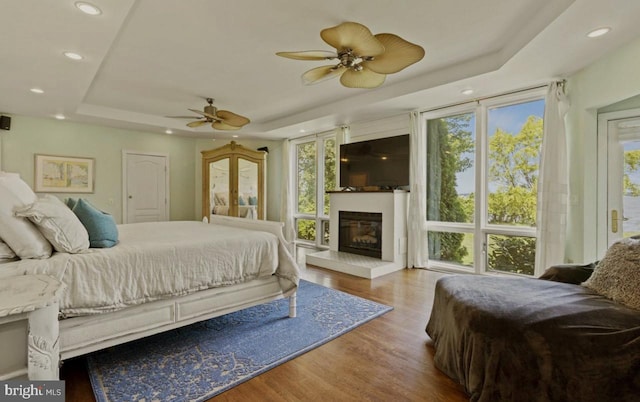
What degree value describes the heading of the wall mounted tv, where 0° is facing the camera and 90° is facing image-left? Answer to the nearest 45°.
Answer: approximately 45°

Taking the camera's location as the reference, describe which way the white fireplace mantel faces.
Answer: facing the viewer and to the left of the viewer

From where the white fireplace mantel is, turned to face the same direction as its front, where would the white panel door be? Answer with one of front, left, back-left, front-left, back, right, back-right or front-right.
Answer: front-right

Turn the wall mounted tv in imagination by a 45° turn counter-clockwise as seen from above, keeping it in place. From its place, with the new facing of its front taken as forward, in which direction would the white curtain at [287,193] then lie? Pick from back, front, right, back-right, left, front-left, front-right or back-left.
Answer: back-right

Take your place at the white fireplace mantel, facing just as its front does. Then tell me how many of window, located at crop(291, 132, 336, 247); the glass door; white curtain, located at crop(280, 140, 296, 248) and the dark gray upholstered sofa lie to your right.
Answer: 2

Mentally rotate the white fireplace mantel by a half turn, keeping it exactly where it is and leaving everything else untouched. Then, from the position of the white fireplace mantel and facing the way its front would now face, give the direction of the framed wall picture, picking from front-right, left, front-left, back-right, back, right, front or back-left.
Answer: back-left

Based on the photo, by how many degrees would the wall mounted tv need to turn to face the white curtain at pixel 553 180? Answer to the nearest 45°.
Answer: approximately 90° to its left

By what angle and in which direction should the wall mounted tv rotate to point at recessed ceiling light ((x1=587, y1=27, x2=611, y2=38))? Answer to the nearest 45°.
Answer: approximately 90° to its left

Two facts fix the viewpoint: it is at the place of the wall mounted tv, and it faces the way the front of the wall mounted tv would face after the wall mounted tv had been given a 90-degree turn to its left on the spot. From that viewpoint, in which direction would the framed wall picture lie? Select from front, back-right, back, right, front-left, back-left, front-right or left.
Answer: back-right

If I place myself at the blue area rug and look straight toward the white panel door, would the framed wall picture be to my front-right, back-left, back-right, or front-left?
front-left

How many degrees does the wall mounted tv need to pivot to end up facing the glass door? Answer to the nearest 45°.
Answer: approximately 90° to its left

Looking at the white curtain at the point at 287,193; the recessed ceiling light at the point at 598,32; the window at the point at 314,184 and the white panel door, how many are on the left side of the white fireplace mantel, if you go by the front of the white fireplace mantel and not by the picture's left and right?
1

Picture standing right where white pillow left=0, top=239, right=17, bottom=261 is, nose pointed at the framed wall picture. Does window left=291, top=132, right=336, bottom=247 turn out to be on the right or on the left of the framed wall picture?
right

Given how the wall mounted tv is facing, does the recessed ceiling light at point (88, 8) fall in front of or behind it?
in front

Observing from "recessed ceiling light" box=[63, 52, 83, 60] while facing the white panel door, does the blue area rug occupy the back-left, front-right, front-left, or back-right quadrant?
back-right

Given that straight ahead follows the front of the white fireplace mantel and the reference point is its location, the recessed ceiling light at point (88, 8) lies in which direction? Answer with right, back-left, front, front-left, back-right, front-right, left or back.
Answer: front

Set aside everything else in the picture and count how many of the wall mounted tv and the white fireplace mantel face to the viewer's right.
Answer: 0
